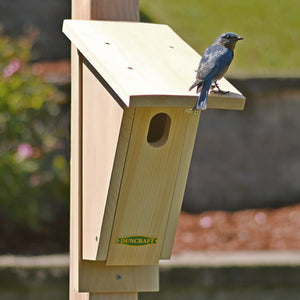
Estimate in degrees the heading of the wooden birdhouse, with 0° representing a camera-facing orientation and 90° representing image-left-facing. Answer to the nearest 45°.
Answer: approximately 315°

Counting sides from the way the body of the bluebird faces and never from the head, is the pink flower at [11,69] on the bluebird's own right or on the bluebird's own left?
on the bluebird's own left

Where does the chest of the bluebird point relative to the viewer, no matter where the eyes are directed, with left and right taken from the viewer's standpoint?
facing away from the viewer and to the right of the viewer

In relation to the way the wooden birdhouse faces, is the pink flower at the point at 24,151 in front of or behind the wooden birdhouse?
behind

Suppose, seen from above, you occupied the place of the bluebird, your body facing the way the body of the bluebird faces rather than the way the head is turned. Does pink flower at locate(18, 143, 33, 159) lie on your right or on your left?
on your left

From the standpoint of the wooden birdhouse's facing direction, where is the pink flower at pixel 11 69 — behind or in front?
behind
